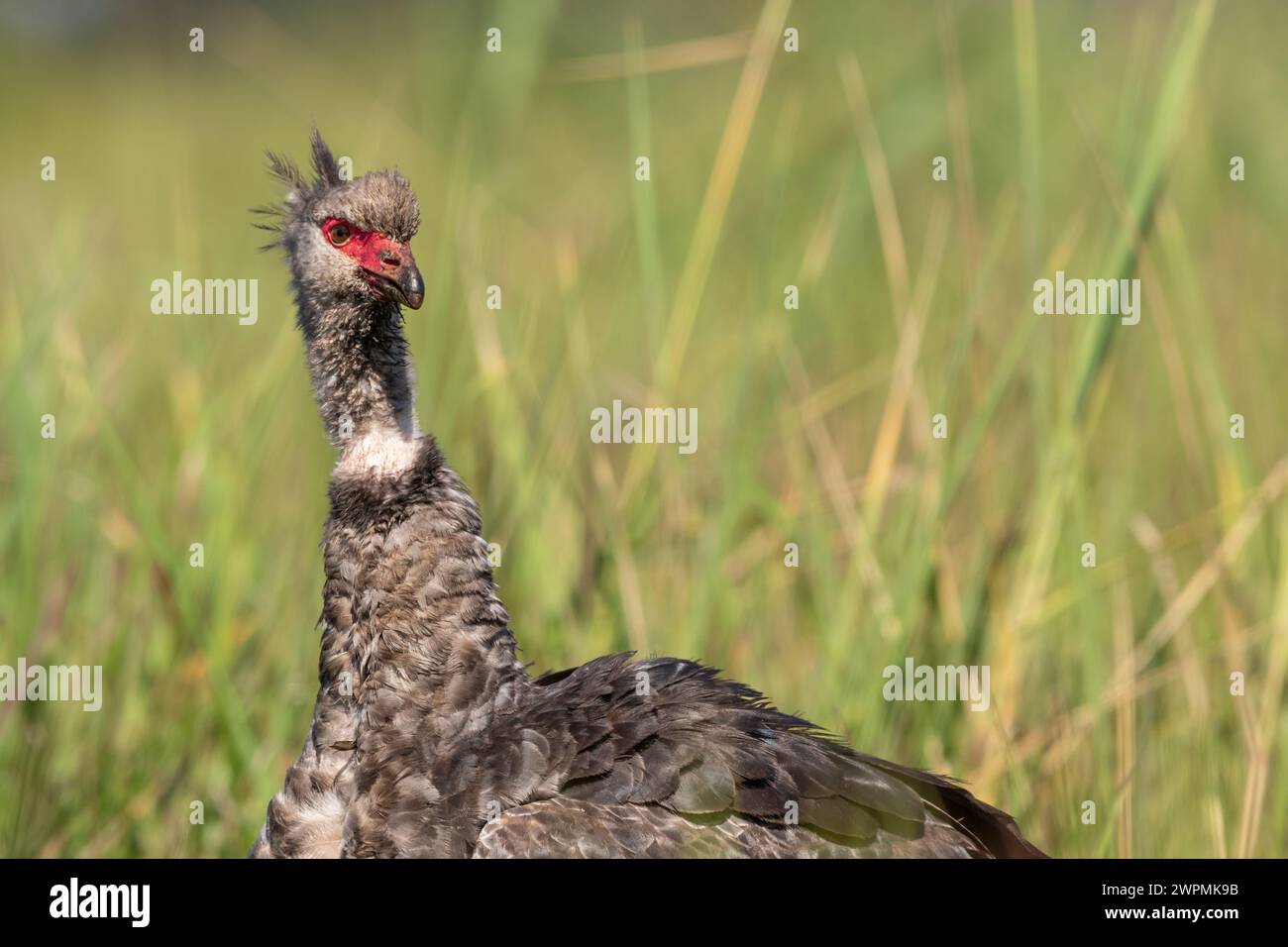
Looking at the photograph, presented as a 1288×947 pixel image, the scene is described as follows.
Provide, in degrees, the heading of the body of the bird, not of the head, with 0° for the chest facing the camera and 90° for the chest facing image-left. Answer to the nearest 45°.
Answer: approximately 45°
